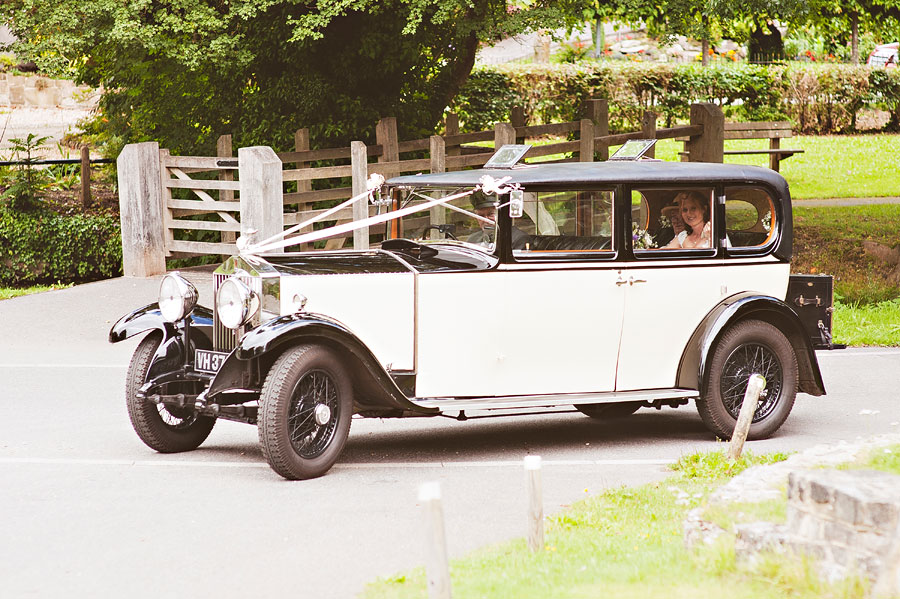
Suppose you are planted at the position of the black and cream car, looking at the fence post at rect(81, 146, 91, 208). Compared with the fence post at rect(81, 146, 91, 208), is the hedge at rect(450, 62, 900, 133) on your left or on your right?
right

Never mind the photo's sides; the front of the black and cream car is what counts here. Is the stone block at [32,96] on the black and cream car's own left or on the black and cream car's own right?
on the black and cream car's own right

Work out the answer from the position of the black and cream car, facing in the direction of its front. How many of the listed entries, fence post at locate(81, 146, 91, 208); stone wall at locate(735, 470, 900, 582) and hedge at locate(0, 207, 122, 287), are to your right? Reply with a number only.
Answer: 2

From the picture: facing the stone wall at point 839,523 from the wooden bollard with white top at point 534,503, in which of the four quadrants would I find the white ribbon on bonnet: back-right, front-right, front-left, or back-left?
back-left

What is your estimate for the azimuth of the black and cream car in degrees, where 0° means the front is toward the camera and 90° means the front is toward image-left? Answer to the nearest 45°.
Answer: approximately 45°

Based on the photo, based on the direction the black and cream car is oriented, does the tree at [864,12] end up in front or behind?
behind

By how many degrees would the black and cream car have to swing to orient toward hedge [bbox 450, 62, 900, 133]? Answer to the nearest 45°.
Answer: approximately 135° to its right

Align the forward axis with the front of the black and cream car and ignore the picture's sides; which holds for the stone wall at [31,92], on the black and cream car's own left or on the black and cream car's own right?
on the black and cream car's own right
